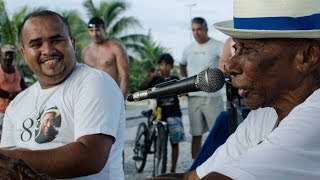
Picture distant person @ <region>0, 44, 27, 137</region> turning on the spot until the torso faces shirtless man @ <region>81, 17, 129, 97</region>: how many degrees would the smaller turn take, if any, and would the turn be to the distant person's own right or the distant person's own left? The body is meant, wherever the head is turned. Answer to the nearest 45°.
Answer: approximately 45° to the distant person's own left

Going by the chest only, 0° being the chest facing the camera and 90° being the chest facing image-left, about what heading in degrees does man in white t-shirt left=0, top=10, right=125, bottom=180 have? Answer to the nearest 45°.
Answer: approximately 45°

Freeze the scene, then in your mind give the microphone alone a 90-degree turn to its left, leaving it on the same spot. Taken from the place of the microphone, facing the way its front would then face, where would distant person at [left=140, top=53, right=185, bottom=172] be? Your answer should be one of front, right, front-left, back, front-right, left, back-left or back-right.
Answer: front

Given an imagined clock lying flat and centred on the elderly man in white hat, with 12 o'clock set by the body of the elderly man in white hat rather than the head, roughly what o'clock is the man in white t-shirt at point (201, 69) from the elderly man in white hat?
The man in white t-shirt is roughly at 3 o'clock from the elderly man in white hat.

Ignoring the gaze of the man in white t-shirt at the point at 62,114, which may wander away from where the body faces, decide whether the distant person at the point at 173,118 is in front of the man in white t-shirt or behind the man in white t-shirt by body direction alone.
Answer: behind

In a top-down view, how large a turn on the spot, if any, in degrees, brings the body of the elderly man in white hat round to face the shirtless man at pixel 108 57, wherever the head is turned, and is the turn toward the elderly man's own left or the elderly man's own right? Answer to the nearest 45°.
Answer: approximately 90° to the elderly man's own right

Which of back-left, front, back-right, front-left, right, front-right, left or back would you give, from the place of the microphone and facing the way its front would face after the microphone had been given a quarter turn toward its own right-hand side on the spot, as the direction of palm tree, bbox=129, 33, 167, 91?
back

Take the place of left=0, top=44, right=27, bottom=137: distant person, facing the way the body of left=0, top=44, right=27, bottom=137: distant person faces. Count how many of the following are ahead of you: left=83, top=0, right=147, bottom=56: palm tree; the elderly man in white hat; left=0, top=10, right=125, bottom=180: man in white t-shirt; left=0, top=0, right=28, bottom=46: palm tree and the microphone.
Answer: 3

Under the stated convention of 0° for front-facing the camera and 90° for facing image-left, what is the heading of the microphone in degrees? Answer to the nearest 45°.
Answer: approximately 270°

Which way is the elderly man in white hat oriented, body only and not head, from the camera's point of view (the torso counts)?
to the viewer's left

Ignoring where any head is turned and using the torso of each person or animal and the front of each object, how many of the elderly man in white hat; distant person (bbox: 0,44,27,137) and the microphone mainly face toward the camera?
1

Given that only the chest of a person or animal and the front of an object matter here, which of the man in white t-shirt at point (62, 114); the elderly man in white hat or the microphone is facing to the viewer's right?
the microphone

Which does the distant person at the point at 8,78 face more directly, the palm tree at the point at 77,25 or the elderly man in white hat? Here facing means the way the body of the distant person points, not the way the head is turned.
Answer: the elderly man in white hat
